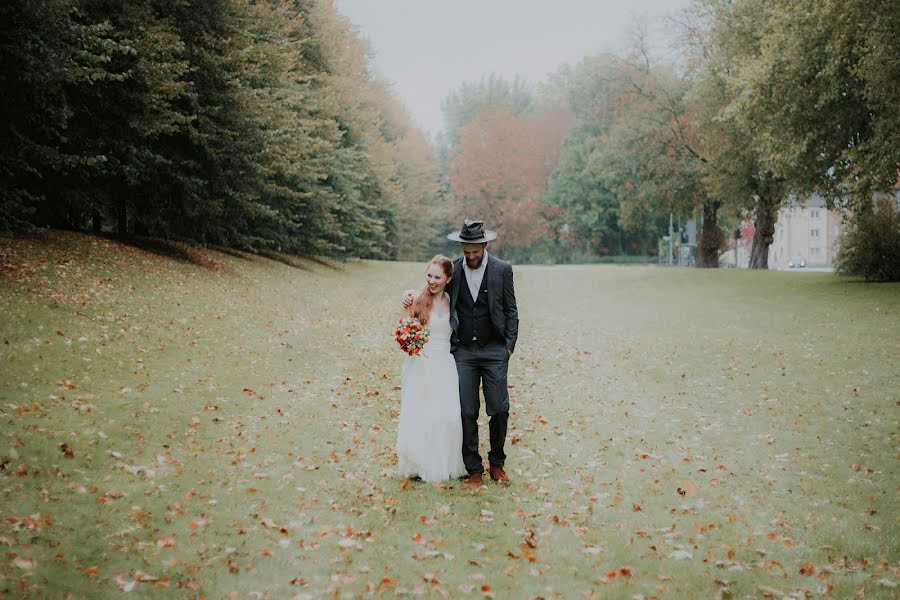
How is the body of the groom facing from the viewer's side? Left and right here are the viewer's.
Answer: facing the viewer

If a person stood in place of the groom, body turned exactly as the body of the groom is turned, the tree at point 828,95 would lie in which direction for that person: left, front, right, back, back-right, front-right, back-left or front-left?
back-left

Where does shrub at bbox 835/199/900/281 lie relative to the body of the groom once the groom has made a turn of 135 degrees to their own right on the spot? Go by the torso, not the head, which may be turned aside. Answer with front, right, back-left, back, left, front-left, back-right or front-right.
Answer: right

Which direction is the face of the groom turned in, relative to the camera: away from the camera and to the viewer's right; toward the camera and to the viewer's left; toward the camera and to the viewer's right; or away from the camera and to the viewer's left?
toward the camera and to the viewer's left
